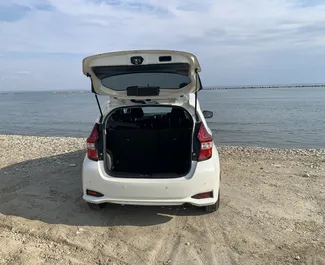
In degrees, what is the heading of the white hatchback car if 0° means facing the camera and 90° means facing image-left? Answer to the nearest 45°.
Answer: approximately 180°
